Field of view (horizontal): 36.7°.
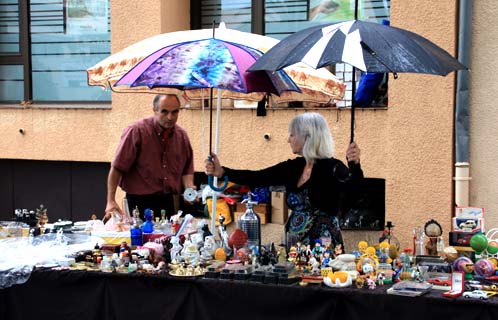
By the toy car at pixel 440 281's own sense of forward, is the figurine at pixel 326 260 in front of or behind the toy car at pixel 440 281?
in front

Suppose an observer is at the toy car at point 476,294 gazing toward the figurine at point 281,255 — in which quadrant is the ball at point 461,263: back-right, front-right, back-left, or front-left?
front-right

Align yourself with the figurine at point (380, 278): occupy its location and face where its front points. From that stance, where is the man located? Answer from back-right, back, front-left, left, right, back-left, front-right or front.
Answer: back-right

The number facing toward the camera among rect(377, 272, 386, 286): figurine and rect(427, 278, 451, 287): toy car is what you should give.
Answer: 1

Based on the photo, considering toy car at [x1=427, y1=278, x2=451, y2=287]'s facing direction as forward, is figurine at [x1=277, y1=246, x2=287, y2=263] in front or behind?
in front

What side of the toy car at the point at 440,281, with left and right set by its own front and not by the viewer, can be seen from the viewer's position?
left

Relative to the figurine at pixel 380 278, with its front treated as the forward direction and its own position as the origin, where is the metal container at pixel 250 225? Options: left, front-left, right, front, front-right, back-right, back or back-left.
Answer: back-right

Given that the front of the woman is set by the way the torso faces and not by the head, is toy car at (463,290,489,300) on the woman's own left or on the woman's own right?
on the woman's own left

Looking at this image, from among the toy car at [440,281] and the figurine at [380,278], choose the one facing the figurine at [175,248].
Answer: the toy car

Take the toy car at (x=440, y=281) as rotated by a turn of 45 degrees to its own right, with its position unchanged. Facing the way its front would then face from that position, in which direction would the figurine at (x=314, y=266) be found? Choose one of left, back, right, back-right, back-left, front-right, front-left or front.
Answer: front-left

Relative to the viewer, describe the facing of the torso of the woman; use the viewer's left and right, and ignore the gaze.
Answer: facing the viewer and to the left of the viewer

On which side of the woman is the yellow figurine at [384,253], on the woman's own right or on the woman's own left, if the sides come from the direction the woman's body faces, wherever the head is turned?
on the woman's own left

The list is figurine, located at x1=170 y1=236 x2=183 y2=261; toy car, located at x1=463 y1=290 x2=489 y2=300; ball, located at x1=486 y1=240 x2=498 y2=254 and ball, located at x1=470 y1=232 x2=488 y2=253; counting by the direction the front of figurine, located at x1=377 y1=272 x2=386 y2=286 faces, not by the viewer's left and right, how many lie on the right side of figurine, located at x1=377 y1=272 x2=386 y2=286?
1

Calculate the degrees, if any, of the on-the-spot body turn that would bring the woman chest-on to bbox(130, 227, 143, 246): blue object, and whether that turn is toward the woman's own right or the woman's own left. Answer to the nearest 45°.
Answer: approximately 45° to the woman's own right

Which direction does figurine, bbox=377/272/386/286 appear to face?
toward the camera

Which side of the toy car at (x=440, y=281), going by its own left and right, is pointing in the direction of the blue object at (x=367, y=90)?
right

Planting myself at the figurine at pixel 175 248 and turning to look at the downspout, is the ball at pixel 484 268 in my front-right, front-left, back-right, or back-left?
front-right

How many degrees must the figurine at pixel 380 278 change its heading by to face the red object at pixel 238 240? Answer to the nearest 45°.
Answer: approximately 135° to its right
